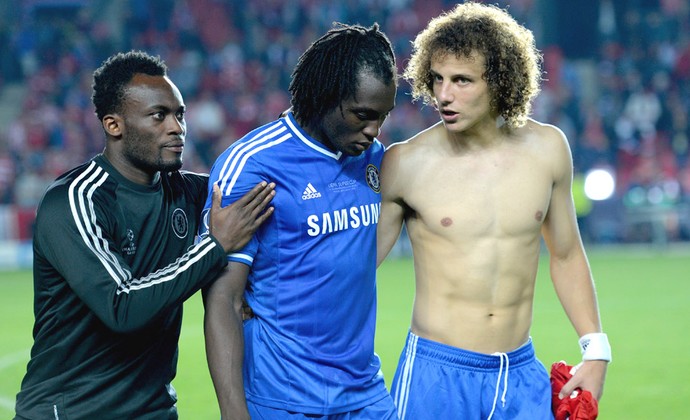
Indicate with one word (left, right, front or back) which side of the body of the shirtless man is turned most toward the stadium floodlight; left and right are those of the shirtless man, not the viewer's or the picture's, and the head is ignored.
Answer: back

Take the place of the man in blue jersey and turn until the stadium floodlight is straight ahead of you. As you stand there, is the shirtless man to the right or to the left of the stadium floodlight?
right

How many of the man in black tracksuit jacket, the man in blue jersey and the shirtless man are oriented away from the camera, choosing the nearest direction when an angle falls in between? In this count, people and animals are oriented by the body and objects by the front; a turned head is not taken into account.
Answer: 0

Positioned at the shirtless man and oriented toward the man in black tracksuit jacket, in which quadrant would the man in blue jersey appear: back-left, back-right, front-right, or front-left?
front-left

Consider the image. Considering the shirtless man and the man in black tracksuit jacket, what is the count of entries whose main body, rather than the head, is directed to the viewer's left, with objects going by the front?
0

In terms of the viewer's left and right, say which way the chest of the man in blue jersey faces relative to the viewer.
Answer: facing the viewer and to the right of the viewer

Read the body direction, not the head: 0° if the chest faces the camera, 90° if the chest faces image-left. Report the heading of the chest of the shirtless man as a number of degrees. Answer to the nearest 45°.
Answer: approximately 0°

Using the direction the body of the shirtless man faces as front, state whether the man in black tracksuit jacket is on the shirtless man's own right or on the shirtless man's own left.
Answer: on the shirtless man's own right

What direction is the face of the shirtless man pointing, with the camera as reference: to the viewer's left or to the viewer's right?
to the viewer's left

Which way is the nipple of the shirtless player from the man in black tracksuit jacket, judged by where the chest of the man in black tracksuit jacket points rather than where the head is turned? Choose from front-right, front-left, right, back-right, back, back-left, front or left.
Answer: front-left
